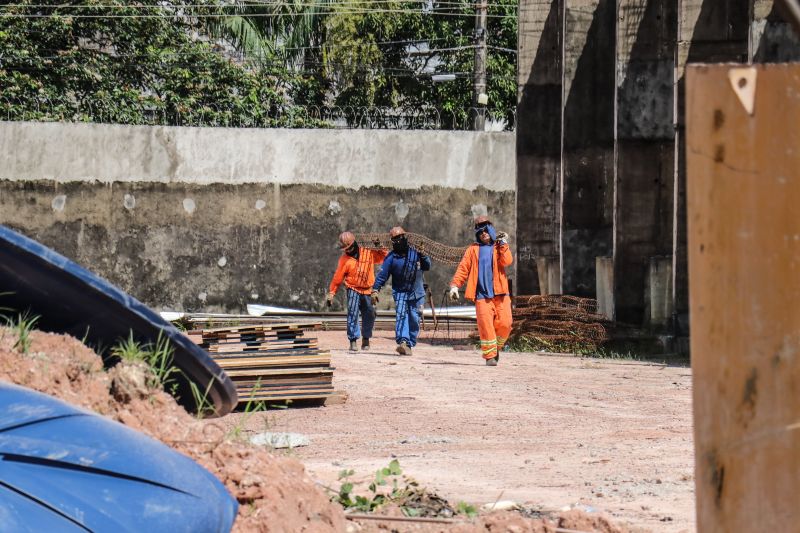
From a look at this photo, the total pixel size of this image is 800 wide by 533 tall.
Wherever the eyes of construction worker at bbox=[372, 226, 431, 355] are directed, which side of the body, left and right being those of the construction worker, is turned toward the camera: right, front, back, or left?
front

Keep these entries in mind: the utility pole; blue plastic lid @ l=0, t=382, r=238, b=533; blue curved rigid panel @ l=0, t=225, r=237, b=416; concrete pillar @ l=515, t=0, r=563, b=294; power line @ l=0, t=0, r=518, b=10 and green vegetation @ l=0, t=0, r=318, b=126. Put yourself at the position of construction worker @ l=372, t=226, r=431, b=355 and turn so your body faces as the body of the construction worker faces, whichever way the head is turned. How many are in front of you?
2

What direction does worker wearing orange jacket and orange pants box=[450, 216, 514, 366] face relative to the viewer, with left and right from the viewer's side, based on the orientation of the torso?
facing the viewer

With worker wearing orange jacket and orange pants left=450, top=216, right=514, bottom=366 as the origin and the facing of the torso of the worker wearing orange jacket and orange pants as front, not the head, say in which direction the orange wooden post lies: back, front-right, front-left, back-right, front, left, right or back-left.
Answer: front

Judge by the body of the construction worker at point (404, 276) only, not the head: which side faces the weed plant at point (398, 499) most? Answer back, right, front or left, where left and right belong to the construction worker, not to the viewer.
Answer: front

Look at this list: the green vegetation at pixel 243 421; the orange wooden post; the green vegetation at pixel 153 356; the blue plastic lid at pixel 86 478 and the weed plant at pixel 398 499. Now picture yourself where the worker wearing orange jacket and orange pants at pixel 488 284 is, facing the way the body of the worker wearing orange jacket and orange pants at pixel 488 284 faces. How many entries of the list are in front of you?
5

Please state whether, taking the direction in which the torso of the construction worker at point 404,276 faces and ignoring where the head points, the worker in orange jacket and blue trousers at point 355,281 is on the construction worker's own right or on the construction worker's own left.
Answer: on the construction worker's own right

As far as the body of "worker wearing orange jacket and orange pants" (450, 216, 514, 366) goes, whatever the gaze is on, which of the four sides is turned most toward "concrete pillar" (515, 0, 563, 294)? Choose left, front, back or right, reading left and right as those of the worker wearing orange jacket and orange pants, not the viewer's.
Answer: back

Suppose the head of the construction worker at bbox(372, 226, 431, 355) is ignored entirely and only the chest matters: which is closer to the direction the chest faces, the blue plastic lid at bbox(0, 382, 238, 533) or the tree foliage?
the blue plastic lid

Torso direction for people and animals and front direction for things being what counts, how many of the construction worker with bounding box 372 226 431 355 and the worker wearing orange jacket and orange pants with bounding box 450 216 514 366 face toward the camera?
2

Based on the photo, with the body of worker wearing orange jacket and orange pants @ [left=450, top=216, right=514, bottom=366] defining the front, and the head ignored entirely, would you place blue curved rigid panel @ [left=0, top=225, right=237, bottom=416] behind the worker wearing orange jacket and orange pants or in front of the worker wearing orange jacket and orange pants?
in front

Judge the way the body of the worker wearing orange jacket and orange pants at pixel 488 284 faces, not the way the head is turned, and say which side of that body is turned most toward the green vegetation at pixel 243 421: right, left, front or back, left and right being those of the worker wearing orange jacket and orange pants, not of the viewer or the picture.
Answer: front

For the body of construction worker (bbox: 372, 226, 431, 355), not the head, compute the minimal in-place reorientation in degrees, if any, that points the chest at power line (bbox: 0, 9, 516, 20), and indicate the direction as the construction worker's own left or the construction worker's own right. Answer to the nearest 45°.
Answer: approximately 180°

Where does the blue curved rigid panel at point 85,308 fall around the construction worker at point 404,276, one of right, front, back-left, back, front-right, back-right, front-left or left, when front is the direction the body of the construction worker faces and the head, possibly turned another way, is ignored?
front

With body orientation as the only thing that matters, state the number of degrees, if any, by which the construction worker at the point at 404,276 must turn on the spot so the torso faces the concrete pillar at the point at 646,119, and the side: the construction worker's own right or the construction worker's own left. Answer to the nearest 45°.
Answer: approximately 90° to the construction worker's own left
